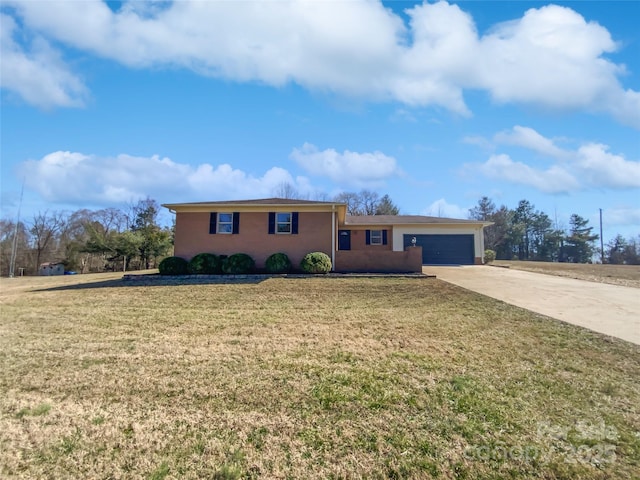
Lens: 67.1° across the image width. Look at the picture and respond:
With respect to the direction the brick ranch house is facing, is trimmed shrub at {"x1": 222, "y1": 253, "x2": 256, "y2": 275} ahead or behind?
ahead

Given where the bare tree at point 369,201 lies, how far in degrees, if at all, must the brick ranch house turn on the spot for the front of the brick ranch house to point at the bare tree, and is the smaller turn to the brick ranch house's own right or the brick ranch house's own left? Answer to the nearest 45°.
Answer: approximately 180°

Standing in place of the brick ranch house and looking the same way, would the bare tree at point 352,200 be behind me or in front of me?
behind

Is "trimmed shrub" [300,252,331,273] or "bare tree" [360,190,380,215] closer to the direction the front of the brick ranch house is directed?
the trimmed shrub

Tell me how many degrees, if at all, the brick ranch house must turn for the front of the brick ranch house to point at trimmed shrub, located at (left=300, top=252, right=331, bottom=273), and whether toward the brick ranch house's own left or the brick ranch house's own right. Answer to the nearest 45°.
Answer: approximately 45° to the brick ranch house's own left

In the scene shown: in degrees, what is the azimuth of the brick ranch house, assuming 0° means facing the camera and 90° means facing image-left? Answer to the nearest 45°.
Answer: approximately 0°
